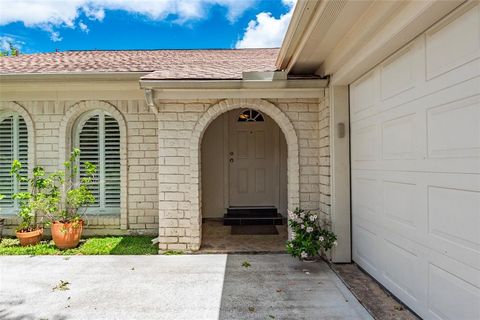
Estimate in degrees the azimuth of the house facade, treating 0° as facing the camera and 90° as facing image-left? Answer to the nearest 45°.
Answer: approximately 0°

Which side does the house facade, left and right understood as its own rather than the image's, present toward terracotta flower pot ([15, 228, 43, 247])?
right

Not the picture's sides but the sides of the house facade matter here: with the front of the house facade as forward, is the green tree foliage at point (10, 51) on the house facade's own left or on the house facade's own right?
on the house facade's own right

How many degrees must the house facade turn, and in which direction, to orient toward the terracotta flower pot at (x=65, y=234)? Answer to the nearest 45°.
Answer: approximately 90° to its right
